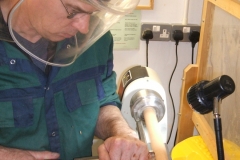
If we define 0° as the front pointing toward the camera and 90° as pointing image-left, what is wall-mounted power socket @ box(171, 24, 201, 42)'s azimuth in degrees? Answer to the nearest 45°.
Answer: approximately 0°

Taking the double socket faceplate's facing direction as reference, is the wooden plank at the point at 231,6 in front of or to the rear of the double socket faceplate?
in front

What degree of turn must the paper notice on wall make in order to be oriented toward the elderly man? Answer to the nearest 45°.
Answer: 0° — it already faces them

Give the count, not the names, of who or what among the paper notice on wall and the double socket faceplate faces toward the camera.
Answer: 2

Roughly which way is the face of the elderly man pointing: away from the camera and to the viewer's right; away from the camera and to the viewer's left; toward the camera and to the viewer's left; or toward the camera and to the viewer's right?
toward the camera and to the viewer's right

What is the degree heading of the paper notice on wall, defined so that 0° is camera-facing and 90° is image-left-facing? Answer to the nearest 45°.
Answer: approximately 0°
